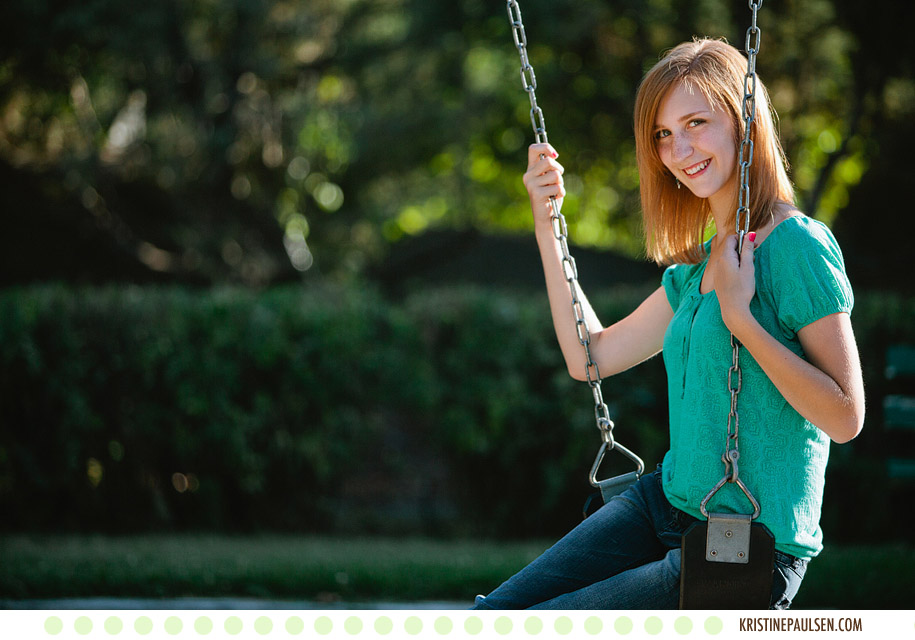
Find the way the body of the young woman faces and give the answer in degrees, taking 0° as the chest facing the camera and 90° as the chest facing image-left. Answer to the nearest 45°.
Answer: approximately 45°
